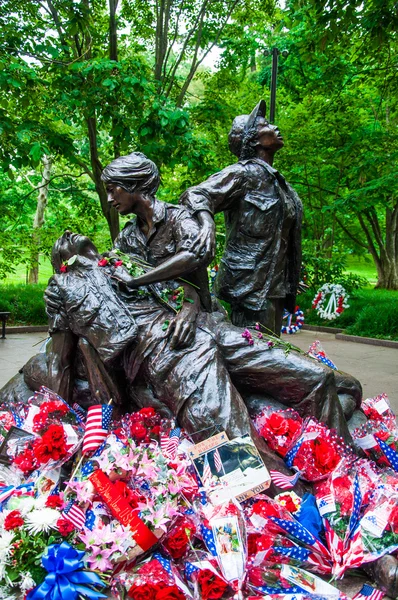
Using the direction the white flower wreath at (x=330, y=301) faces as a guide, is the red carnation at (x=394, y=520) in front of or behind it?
in front

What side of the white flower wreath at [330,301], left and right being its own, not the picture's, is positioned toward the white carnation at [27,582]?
front

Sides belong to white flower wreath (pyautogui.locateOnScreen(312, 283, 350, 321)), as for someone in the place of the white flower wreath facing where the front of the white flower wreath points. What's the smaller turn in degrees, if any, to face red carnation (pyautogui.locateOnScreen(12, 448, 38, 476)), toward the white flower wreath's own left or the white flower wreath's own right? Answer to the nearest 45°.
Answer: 0° — it already faces it

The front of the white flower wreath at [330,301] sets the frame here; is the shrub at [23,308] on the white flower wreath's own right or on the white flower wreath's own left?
on the white flower wreath's own right

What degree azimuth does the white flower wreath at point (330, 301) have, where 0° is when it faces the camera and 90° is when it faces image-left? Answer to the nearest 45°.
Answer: approximately 0°

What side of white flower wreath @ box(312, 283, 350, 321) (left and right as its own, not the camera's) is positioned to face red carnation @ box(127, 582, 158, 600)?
front

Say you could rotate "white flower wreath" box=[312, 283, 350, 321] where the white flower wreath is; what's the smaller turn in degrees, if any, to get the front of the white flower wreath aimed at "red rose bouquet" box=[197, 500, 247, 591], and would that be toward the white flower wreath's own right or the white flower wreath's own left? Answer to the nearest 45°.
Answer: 0° — it already faces it

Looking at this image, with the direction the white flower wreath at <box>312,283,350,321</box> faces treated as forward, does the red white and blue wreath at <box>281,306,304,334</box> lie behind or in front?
in front

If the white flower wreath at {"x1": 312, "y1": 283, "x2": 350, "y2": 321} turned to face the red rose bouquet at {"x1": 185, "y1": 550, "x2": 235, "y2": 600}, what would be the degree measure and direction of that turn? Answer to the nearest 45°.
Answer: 0° — it already faces it

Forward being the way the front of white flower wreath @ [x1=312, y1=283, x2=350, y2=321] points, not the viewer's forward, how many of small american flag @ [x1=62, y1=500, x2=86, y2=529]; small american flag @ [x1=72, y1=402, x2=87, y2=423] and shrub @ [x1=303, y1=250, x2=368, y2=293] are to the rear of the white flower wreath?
1

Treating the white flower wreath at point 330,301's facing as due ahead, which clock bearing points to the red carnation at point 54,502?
The red carnation is roughly at 12 o'clock from the white flower wreath.

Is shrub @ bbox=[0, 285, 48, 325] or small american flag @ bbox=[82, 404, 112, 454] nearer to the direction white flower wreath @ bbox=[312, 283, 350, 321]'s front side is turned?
the small american flag

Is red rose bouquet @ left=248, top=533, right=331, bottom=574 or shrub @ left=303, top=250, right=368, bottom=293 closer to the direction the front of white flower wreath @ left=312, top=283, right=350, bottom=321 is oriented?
the red rose bouquet

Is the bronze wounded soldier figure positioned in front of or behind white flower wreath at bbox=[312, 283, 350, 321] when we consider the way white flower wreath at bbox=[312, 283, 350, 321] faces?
in front
